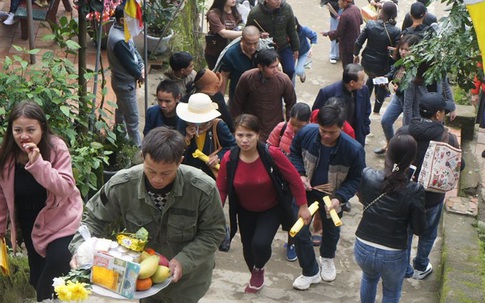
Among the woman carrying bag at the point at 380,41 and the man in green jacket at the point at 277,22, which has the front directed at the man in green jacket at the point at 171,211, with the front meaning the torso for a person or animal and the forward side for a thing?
the man in green jacket at the point at 277,22

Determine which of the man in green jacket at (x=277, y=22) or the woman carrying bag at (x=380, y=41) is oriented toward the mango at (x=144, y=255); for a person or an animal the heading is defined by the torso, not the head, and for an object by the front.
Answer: the man in green jacket

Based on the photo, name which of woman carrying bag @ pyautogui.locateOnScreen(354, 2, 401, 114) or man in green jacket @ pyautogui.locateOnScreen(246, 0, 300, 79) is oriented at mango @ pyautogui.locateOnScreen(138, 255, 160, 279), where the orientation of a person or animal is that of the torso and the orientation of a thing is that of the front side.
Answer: the man in green jacket

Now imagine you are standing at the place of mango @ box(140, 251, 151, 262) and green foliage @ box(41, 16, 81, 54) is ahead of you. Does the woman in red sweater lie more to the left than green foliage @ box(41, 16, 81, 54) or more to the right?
right

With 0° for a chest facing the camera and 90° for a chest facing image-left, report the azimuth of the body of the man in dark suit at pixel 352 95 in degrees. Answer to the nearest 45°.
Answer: approximately 315°

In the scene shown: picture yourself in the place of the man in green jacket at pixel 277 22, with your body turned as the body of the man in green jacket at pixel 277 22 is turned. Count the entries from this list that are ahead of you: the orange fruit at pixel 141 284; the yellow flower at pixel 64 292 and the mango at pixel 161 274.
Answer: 3

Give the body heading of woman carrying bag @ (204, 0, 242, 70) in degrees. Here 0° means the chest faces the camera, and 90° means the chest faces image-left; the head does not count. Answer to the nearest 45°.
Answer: approximately 315°
